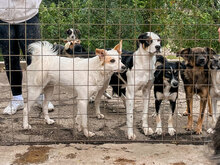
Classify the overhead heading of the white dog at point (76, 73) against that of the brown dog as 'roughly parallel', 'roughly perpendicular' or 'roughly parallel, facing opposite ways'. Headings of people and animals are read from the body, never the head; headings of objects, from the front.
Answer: roughly perpendicular

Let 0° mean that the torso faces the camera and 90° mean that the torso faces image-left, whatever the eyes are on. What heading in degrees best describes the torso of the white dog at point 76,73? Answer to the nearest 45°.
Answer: approximately 270°

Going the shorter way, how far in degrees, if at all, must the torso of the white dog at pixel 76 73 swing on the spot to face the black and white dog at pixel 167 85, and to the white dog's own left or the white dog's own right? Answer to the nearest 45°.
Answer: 0° — it already faces it

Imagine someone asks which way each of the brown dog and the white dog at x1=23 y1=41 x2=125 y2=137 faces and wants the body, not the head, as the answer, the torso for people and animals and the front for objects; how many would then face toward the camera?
1

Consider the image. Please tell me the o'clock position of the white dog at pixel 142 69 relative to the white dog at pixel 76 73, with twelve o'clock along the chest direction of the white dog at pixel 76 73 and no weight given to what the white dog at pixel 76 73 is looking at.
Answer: the white dog at pixel 142 69 is roughly at 12 o'clock from the white dog at pixel 76 73.

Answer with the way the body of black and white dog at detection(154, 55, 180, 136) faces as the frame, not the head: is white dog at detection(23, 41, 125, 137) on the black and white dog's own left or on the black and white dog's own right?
on the black and white dog's own right

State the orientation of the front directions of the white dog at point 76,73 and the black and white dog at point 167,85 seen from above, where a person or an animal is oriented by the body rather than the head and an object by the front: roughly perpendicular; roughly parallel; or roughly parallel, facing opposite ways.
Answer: roughly perpendicular
